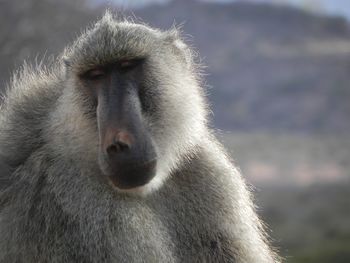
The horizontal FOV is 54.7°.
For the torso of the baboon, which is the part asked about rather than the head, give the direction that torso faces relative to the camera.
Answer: toward the camera
